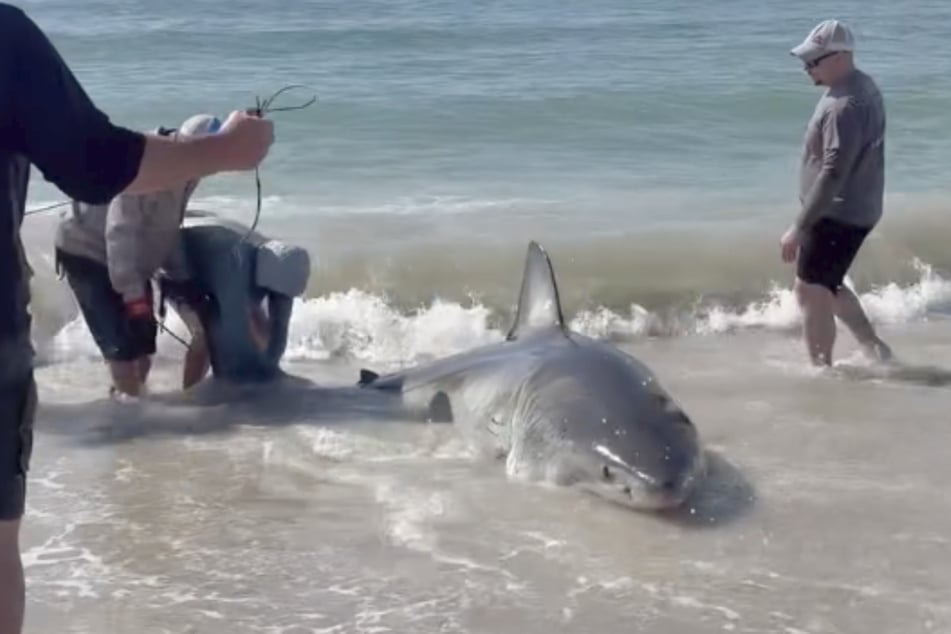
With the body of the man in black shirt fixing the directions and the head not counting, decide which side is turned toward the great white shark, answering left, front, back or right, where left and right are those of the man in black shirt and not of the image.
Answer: front

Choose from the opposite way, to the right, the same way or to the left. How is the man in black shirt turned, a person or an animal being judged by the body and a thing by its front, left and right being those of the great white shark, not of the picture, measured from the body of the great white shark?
to the left

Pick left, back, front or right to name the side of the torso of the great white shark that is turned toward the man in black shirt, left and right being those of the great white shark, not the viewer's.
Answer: right

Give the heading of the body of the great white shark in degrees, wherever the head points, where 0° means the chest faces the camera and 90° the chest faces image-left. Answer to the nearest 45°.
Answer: approximately 315°

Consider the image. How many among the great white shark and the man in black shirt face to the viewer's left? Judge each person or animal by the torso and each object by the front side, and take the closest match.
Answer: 0

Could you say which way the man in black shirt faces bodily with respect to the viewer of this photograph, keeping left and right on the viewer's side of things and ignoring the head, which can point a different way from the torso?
facing away from the viewer and to the right of the viewer
